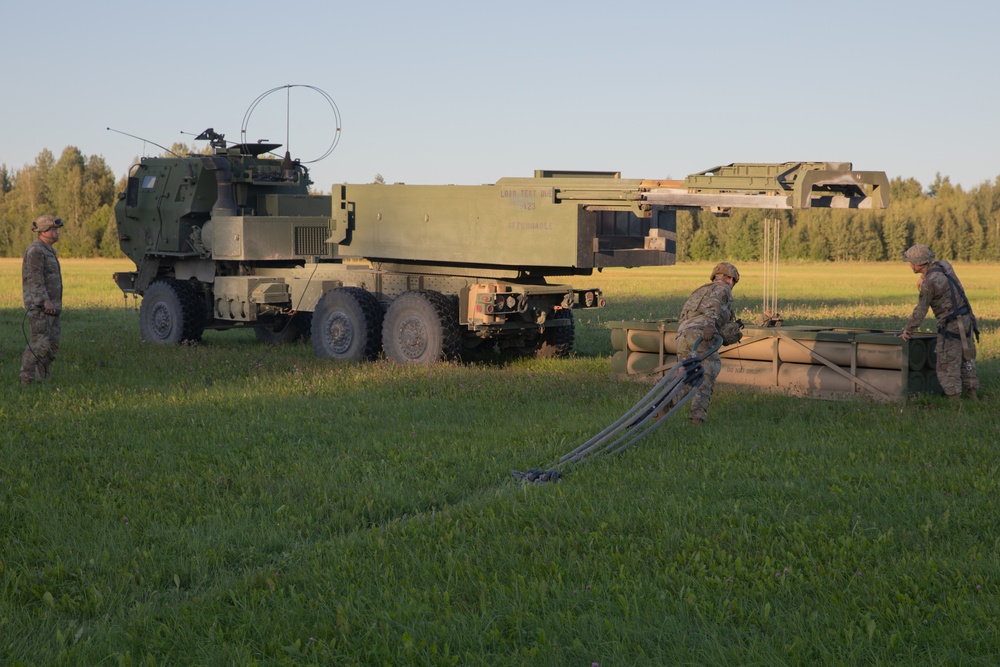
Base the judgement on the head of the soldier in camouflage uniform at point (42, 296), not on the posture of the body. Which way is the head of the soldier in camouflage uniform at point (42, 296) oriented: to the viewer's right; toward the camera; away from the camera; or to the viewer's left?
to the viewer's right

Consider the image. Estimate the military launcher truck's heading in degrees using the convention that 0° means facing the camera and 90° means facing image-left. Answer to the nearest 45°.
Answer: approximately 135°

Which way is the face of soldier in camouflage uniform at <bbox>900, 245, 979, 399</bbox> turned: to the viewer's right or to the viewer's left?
to the viewer's left

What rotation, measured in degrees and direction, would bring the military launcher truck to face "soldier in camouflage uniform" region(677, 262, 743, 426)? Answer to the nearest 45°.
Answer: approximately 180°

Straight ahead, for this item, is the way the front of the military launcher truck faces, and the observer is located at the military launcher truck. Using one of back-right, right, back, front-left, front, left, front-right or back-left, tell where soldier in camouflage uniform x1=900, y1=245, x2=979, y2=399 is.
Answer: back
